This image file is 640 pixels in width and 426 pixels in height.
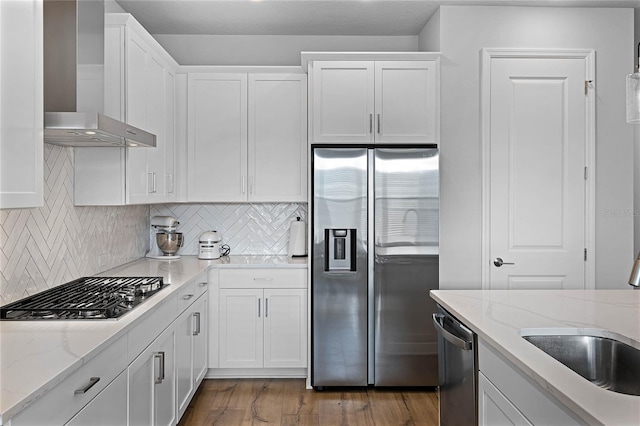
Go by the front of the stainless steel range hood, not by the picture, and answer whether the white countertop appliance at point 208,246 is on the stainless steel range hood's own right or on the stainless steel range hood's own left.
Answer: on the stainless steel range hood's own left

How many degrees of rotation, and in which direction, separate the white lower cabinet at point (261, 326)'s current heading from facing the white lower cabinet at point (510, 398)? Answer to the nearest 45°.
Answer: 0° — it already faces it

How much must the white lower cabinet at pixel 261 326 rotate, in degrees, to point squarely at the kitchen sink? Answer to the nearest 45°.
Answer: approximately 45° to its left

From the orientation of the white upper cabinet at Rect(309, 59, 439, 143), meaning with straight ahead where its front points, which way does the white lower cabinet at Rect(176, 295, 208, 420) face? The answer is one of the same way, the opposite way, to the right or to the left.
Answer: to the left

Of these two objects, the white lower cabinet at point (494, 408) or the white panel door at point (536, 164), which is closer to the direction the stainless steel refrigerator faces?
the white lower cabinet

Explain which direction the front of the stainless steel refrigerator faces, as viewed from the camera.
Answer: facing the viewer

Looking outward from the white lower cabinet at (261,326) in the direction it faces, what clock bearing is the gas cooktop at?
The gas cooktop is roughly at 1 o'clock from the white lower cabinet.

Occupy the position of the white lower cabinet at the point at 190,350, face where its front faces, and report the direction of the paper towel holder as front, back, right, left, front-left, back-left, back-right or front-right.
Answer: front-left

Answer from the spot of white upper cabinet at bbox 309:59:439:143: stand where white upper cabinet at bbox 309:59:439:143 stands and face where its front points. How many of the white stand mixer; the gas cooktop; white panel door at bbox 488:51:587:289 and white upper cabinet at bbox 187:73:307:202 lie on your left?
1

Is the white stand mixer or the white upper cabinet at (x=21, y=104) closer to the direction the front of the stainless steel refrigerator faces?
the white upper cabinet

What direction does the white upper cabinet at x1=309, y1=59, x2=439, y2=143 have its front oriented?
toward the camera

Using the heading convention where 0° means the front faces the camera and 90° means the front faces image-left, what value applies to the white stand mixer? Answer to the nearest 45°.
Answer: approximately 315°

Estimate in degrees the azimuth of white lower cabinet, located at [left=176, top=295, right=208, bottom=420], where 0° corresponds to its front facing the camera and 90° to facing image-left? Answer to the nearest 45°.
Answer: approximately 270°

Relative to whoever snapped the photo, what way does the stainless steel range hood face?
facing the viewer and to the right of the viewer

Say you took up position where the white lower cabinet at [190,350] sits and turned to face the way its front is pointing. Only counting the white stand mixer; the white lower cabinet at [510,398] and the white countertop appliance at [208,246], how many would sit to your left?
2

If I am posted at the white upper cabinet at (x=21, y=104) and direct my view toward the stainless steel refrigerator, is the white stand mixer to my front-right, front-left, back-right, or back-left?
front-left
